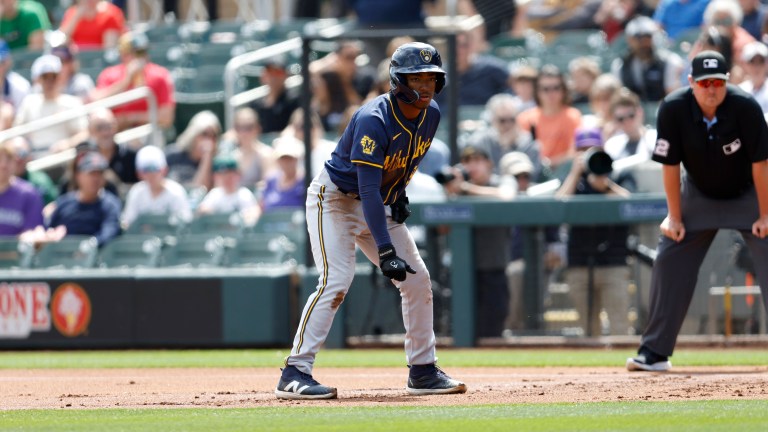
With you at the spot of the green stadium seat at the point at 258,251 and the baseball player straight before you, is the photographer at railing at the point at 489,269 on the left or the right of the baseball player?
left

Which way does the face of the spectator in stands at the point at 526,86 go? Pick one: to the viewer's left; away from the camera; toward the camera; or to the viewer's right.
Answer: toward the camera

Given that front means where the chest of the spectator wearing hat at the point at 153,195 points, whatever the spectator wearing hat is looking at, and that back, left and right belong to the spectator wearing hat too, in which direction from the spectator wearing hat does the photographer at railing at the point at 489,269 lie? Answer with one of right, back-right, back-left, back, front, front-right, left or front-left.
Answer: front-left

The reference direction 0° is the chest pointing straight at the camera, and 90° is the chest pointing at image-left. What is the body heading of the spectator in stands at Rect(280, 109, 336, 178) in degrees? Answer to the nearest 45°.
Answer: approximately 0°

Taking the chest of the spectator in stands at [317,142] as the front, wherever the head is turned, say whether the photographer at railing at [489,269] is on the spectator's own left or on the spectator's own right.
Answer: on the spectator's own left

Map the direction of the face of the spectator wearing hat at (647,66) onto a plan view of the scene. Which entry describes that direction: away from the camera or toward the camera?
toward the camera

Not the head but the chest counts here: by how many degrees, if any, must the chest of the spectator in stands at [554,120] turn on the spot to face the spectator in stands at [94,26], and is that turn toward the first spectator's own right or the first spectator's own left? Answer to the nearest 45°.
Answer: approximately 135° to the first spectator's own right

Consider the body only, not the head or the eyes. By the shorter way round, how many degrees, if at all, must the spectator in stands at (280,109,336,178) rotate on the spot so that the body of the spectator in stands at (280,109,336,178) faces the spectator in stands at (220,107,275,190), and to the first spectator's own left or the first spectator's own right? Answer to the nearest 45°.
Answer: approximately 135° to the first spectator's own right

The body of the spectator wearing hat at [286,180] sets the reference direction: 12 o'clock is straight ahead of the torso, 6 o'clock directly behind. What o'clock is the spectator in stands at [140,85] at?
The spectator in stands is roughly at 5 o'clock from the spectator wearing hat.

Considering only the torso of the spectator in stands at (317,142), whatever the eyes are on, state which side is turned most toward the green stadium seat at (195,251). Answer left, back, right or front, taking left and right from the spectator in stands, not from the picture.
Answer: front

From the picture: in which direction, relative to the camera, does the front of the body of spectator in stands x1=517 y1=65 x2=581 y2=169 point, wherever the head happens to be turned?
toward the camera

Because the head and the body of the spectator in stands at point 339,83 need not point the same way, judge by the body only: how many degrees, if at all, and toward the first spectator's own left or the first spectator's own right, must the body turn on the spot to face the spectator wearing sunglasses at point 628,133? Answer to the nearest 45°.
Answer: approximately 45° to the first spectator's own left

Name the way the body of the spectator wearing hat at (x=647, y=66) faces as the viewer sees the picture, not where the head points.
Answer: toward the camera

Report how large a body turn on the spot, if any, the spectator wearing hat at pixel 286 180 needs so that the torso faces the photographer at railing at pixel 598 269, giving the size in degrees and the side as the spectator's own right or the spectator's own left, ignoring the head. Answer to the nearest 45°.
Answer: approximately 45° to the spectator's own left

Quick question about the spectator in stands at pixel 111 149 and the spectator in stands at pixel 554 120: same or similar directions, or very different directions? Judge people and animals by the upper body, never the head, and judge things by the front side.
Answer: same or similar directions

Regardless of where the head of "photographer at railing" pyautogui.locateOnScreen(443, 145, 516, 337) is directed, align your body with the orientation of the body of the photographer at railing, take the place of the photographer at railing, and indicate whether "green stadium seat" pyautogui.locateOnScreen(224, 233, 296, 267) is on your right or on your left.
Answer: on your right

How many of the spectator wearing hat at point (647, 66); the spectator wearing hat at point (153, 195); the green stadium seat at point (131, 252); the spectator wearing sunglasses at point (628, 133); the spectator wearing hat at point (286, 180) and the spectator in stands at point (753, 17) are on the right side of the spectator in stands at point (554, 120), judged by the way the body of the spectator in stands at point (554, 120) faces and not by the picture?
3

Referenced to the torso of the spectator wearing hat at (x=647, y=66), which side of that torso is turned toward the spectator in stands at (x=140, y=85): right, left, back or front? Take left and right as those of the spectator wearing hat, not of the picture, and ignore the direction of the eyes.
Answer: right

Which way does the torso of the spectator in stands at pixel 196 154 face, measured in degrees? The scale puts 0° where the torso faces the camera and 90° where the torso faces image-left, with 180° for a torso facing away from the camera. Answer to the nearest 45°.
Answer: approximately 315°

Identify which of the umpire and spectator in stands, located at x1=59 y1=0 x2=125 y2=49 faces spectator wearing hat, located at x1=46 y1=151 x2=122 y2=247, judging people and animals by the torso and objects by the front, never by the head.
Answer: the spectator in stands
